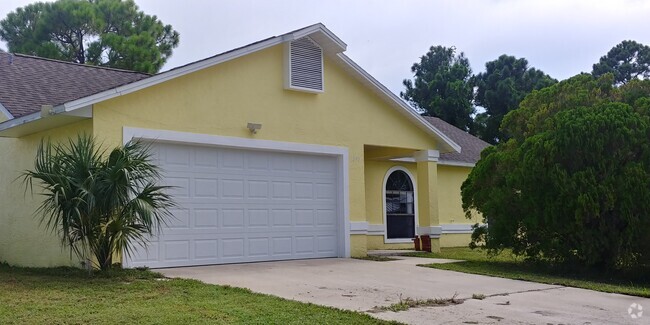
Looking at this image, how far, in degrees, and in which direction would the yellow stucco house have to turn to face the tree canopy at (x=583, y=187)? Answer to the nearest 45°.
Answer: approximately 45° to its left

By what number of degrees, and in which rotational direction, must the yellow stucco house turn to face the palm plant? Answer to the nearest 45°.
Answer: approximately 90° to its right

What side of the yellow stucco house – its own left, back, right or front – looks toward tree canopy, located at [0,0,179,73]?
back

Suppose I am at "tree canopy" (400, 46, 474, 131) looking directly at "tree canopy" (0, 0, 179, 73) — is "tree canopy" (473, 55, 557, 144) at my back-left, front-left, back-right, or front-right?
back-left

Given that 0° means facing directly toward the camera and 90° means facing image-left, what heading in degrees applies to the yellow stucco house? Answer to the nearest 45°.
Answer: approximately 315°

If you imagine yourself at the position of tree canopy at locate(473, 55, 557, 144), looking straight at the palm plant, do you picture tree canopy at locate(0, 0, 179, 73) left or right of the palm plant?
right

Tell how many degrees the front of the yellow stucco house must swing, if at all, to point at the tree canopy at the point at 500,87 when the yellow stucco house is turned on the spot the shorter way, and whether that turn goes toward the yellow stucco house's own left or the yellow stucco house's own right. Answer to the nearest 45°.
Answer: approximately 90° to the yellow stucco house's own left
